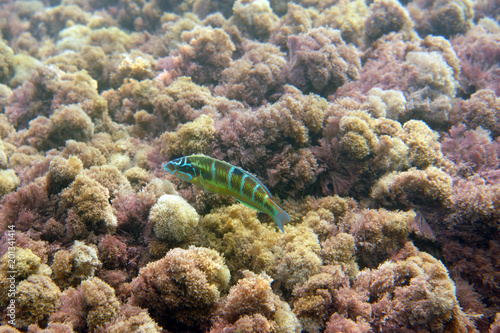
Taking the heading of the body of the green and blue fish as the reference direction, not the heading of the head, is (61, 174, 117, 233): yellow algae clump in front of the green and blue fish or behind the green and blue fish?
in front

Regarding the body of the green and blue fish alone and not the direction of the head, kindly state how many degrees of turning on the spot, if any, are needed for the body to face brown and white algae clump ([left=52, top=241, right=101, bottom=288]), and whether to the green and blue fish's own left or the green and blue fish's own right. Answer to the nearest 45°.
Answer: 0° — it already faces it

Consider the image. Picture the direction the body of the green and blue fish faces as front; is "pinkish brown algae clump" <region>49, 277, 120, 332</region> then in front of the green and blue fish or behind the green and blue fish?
in front

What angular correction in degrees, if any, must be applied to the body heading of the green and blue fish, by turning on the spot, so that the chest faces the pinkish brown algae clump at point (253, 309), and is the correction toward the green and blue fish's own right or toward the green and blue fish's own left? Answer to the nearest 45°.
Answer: approximately 90° to the green and blue fish's own left

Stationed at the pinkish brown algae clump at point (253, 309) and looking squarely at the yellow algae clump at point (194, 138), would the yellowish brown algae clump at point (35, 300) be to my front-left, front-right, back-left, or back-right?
front-left

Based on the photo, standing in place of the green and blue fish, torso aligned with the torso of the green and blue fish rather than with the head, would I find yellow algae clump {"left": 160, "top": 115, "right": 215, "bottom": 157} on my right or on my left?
on my right

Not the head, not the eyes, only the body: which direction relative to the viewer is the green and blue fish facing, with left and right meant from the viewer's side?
facing to the left of the viewer

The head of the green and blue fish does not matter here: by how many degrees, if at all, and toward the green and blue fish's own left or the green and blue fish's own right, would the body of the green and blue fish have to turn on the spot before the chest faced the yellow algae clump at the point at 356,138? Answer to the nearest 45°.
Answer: approximately 135° to the green and blue fish's own right

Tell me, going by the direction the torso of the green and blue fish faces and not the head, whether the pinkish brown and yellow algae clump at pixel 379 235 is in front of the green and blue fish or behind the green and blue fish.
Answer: behind
